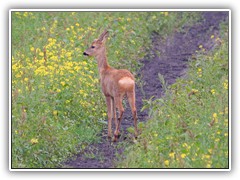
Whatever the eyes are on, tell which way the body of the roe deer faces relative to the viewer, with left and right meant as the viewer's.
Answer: facing away from the viewer and to the left of the viewer
